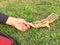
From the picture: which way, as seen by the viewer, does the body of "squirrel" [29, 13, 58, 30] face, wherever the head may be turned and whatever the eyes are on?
to the viewer's left
